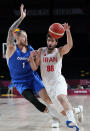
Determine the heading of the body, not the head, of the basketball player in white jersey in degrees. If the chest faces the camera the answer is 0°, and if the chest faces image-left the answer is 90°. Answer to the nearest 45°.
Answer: approximately 0°
